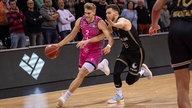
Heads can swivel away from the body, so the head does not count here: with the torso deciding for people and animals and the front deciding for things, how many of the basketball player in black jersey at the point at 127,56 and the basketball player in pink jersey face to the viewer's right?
0

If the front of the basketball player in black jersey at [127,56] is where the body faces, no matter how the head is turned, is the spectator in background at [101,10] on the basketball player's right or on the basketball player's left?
on the basketball player's right

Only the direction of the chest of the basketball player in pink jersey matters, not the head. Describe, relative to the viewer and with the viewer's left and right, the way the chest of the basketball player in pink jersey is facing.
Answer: facing the viewer and to the left of the viewer

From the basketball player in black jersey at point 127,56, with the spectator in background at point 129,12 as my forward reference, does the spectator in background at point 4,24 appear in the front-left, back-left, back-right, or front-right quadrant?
front-left

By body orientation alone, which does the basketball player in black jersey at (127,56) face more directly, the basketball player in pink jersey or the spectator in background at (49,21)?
the basketball player in pink jersey

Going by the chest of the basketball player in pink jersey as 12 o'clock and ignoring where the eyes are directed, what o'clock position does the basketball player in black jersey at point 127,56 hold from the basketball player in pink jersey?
The basketball player in black jersey is roughly at 8 o'clock from the basketball player in pink jersey.

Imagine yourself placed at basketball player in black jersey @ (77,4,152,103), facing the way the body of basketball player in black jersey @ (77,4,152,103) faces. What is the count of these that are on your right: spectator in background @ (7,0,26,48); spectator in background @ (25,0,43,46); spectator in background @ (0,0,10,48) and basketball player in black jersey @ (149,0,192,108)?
3

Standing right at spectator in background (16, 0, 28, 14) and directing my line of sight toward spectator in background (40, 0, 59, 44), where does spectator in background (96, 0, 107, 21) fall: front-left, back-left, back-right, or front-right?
front-left

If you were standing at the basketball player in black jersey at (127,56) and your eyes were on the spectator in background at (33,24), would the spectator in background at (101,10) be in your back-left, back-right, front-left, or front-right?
front-right
